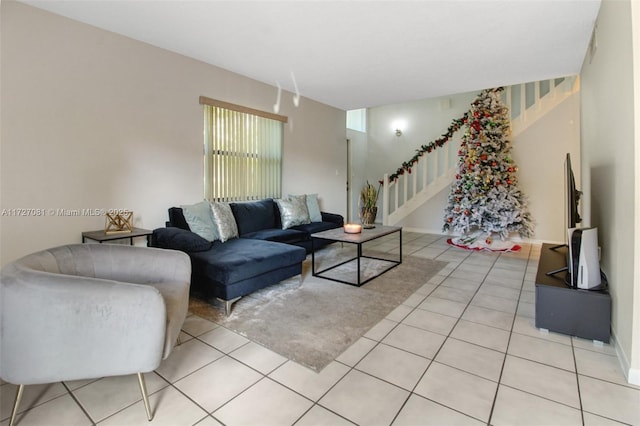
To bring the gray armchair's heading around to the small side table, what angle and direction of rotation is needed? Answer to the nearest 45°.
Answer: approximately 90° to its left

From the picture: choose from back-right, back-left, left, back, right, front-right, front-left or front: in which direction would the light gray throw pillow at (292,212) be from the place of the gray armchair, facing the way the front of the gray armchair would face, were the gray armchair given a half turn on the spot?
back-right

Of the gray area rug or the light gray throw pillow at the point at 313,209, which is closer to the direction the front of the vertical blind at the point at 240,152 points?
the gray area rug

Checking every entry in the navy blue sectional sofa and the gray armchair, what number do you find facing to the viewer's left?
0

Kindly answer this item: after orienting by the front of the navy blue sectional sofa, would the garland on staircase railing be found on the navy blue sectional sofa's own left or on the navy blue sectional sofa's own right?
on the navy blue sectional sofa's own left

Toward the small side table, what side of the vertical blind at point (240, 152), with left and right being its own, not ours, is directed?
right

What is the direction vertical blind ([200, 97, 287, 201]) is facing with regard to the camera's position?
facing the viewer and to the right of the viewer

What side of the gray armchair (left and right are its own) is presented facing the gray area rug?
front

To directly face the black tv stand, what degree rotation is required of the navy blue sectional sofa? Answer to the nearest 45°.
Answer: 0° — it already faces it

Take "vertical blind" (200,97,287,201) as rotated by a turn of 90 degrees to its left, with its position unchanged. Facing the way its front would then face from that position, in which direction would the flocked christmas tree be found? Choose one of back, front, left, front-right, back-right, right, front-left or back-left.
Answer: front-right

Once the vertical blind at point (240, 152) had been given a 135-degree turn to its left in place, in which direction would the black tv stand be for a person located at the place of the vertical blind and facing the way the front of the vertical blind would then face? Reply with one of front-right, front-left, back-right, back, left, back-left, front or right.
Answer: back-right

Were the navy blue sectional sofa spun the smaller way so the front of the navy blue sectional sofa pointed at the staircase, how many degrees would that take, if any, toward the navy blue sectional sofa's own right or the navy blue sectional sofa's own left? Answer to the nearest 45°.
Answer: approximately 90° to the navy blue sectional sofa's own left

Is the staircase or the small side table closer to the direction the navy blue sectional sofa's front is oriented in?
the staircase

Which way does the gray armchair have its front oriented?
to the viewer's right

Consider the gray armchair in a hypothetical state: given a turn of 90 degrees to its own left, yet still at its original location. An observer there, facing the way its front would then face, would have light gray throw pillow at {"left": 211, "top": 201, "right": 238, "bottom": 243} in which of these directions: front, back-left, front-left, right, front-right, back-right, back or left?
front-right
